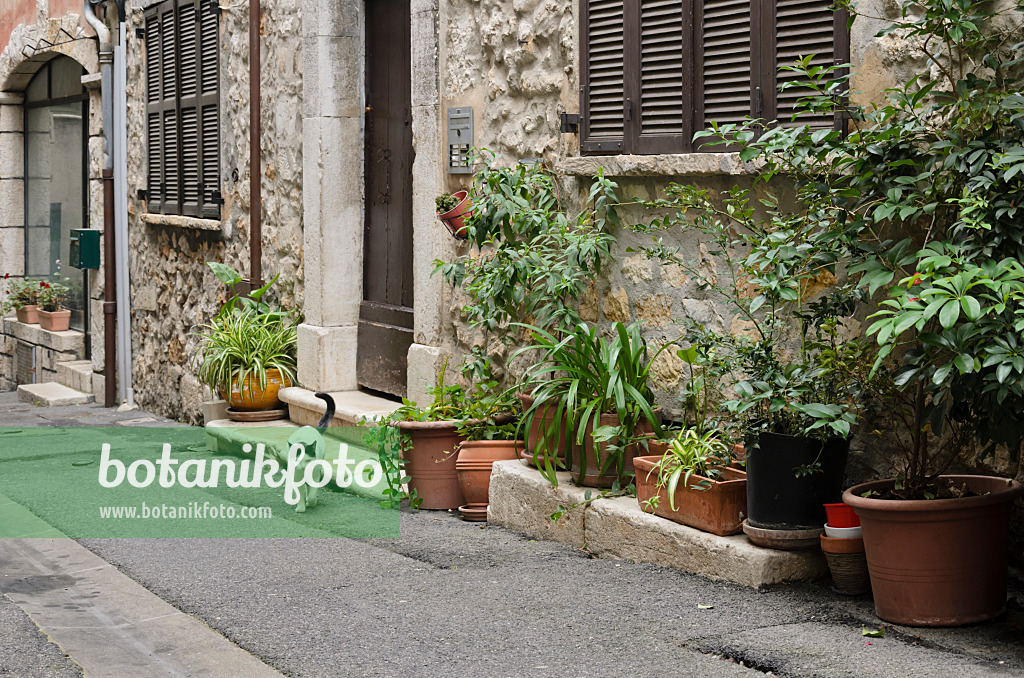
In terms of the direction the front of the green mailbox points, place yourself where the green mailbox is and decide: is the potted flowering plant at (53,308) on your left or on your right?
on your right

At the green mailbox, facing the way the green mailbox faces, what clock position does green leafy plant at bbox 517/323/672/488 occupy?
The green leafy plant is roughly at 10 o'clock from the green mailbox.

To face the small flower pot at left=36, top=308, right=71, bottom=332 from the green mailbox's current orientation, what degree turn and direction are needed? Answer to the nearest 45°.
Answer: approximately 135° to its right

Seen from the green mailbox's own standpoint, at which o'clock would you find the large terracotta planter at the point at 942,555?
The large terracotta planter is roughly at 10 o'clock from the green mailbox.

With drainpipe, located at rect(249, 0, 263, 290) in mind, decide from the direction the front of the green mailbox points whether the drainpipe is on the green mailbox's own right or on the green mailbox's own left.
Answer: on the green mailbox's own left

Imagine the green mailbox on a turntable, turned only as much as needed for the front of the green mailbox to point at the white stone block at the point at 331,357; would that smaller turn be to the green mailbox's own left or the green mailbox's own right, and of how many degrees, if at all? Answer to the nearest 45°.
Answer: approximately 45° to the green mailbox's own left

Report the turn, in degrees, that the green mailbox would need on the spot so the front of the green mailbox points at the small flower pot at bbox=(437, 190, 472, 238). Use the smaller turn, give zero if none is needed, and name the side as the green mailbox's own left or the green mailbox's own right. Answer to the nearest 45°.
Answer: approximately 45° to the green mailbox's own left

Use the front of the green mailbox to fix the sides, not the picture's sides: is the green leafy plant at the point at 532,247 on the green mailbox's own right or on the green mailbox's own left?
on the green mailbox's own left

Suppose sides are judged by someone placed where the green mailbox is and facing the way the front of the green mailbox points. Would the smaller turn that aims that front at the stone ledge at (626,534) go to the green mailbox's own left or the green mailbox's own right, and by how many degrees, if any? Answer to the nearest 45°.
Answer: approximately 45° to the green mailbox's own left

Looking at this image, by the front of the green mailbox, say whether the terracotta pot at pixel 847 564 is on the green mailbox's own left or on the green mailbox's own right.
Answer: on the green mailbox's own left

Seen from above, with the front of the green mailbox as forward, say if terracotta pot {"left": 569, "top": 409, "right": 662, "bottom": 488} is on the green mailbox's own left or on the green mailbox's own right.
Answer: on the green mailbox's own left

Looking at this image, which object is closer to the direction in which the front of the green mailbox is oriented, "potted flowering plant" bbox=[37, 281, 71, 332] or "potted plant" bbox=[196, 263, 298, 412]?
the potted plant
